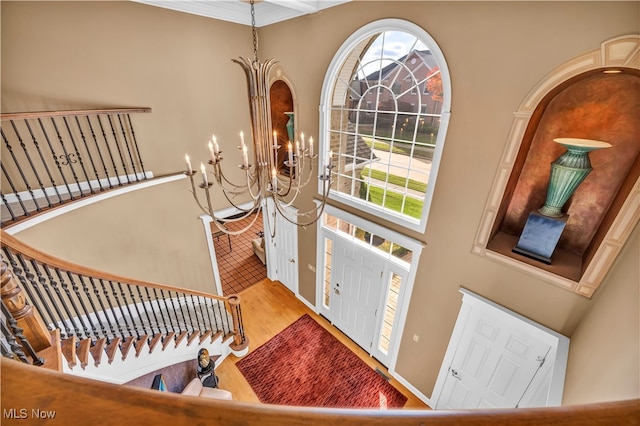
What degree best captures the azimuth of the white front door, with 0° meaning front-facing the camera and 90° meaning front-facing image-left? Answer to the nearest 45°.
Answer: approximately 45°

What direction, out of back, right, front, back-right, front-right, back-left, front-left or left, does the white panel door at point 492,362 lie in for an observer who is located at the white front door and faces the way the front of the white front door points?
left

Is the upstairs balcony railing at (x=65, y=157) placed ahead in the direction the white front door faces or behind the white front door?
ahead

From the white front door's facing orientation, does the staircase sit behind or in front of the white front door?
in front
